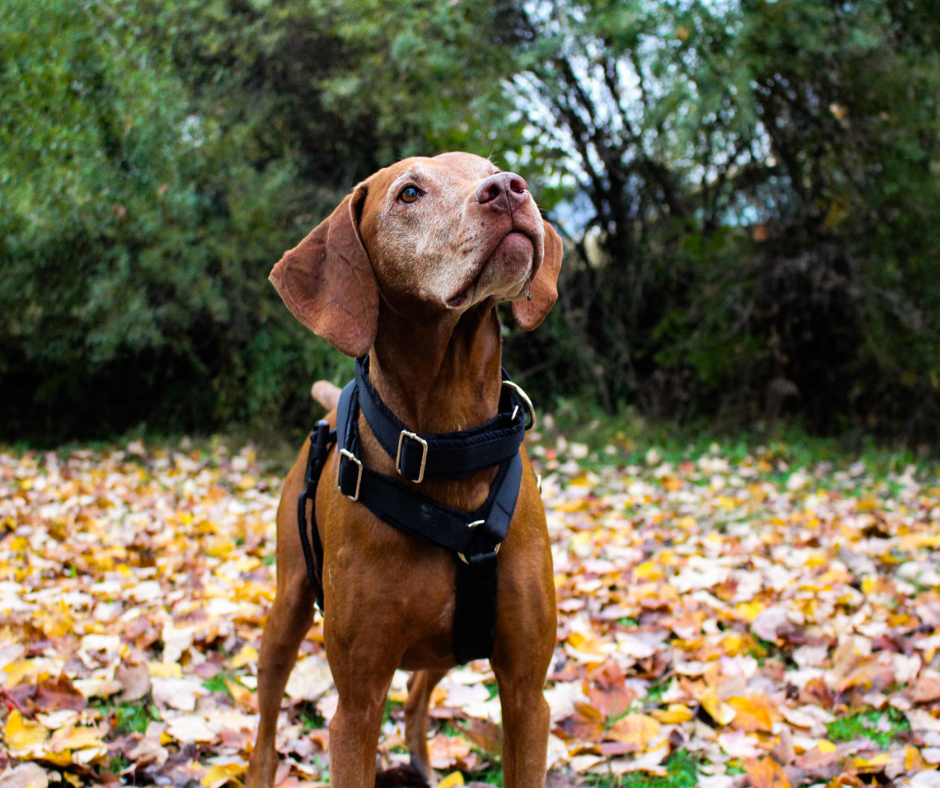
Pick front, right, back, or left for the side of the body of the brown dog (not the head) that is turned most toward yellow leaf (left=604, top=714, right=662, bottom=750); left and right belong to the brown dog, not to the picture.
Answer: left

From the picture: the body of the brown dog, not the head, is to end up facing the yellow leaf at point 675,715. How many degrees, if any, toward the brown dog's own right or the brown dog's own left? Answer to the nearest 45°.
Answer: approximately 90° to the brown dog's own left

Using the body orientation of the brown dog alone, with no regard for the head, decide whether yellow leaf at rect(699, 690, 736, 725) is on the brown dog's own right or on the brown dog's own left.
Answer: on the brown dog's own left

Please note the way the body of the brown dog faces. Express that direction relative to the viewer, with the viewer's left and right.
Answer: facing the viewer and to the right of the viewer

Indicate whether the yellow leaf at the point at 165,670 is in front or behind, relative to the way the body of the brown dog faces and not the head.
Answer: behind

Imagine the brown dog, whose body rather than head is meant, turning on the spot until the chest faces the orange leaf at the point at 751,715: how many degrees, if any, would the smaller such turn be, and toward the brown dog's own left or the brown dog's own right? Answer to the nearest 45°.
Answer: approximately 90° to the brown dog's own left

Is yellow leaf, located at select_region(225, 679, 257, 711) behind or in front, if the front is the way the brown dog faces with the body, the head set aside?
behind

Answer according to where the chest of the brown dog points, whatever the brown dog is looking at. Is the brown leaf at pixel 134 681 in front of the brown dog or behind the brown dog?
behind
